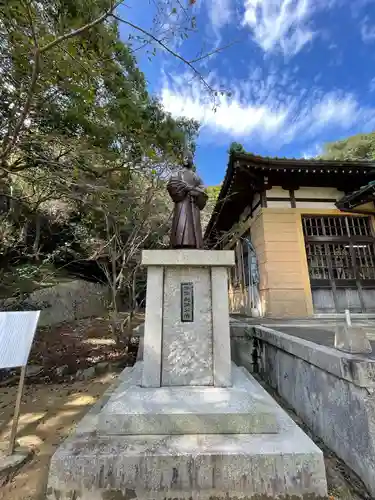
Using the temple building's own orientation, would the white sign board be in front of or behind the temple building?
in front

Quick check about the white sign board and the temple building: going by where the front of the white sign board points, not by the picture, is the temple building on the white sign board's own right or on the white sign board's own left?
on the white sign board's own left

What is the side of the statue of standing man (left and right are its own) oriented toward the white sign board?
right

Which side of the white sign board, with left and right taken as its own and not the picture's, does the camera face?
front

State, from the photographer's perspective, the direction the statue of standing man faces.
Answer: facing the viewer

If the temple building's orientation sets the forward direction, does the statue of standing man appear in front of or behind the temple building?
in front

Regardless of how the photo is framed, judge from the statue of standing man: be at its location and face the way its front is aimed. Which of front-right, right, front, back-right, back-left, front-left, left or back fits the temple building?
back-left

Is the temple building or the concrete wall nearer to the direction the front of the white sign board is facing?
the concrete wall
